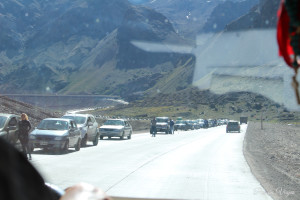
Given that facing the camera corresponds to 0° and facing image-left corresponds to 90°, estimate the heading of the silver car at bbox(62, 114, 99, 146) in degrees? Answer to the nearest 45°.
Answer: approximately 45°

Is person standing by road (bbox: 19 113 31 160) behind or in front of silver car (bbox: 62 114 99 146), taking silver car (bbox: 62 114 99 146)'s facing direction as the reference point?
in front

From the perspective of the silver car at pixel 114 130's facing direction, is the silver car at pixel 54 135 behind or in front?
in front

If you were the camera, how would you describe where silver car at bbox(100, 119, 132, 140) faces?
facing the viewer and to the left of the viewer

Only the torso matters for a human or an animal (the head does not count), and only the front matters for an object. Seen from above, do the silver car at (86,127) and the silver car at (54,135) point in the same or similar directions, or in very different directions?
same or similar directions

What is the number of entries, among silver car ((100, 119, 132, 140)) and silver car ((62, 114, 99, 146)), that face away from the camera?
0

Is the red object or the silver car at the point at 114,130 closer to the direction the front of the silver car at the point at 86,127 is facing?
the red object

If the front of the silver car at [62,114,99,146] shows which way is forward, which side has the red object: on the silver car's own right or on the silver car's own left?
on the silver car's own left

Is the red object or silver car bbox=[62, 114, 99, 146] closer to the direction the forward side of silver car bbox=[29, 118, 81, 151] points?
the red object

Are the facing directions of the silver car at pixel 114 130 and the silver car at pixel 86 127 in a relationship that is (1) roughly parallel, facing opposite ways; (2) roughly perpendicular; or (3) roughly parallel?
roughly parallel

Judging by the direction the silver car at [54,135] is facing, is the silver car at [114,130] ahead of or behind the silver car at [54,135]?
behind
